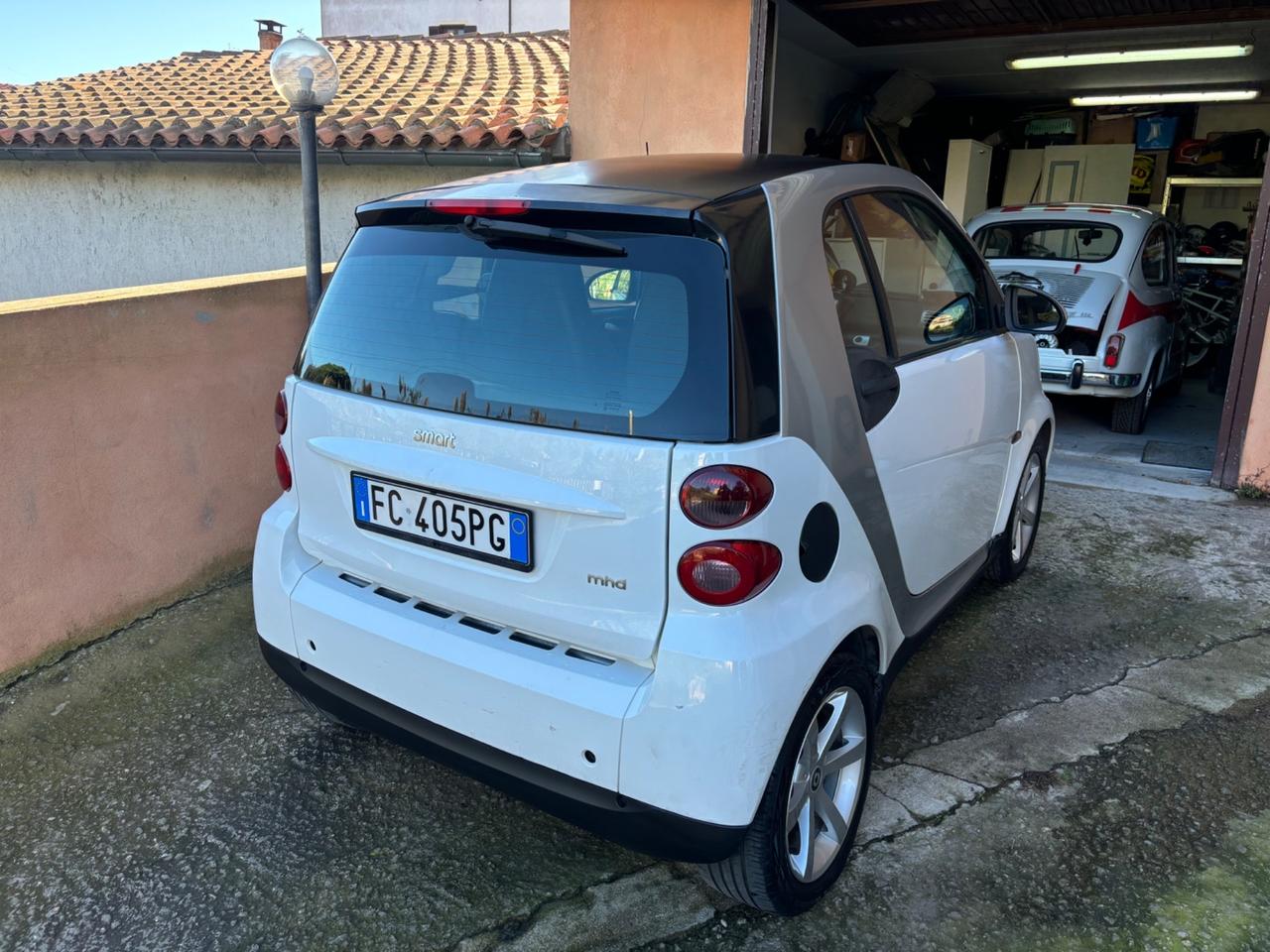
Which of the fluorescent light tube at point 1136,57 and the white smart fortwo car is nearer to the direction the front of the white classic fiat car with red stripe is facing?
the fluorescent light tube

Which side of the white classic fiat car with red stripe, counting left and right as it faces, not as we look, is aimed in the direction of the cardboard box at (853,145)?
left

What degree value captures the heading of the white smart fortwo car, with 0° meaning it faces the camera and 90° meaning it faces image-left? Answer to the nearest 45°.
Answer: approximately 225°

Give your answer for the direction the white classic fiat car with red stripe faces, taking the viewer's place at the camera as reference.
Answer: facing away from the viewer and to the right of the viewer
